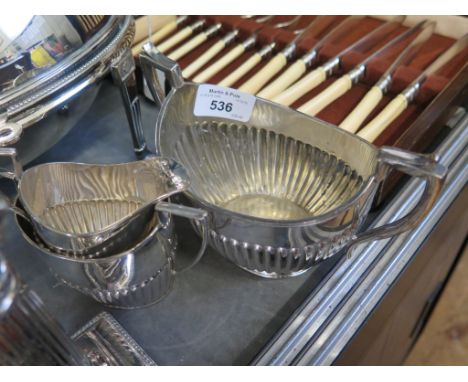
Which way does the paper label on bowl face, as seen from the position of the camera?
facing the viewer

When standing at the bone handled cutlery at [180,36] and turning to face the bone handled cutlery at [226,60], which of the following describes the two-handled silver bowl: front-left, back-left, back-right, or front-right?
front-right
